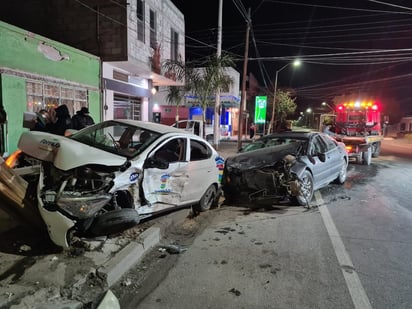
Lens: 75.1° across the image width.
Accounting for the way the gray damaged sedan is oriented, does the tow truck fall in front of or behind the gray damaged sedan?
behind

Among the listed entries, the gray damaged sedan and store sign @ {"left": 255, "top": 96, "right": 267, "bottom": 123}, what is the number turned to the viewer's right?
0

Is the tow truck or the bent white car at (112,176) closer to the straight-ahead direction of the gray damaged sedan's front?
the bent white car

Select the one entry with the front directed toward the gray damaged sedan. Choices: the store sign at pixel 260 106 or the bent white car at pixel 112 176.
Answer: the store sign

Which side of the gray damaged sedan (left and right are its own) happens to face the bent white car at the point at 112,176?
front

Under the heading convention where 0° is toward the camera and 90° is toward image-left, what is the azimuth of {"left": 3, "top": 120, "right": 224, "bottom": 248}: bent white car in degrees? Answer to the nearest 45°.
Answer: approximately 45°

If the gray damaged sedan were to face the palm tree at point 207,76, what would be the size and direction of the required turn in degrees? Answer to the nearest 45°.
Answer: approximately 90° to its right

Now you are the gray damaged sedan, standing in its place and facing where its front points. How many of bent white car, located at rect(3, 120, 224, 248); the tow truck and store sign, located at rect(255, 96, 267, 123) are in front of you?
1

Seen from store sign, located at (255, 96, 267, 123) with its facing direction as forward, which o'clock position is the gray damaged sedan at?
The gray damaged sedan is roughly at 12 o'clock from the store sign.

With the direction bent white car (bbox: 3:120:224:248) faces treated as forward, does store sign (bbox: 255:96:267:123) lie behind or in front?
behind
